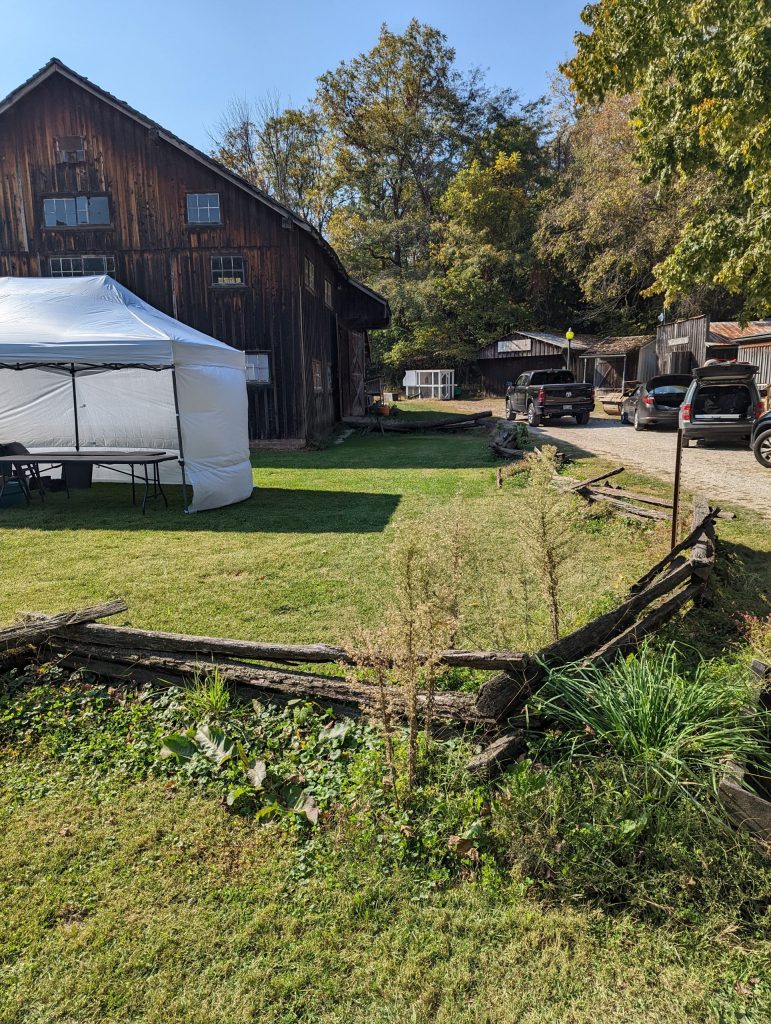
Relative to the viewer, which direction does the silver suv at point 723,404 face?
away from the camera

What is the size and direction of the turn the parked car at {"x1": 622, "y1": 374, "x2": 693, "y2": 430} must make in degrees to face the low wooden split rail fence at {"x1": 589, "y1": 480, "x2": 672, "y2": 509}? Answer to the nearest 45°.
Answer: approximately 135° to its left

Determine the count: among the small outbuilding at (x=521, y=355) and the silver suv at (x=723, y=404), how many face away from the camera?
1

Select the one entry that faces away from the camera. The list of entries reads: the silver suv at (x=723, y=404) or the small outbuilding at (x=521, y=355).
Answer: the silver suv

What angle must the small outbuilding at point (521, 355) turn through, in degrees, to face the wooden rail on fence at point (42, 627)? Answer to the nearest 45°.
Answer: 0° — it already faces it

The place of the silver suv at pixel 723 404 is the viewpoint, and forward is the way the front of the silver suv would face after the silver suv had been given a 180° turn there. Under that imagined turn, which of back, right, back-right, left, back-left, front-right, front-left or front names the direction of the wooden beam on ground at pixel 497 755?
front

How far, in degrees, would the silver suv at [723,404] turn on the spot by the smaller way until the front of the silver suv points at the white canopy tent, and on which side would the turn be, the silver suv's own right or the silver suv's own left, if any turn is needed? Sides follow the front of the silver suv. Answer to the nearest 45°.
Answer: approximately 135° to the silver suv's own left

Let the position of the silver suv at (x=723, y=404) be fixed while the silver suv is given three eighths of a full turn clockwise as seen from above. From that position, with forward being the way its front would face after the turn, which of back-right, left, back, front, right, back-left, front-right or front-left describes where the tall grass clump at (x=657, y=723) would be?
front-right
